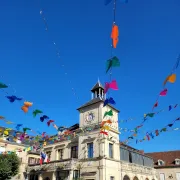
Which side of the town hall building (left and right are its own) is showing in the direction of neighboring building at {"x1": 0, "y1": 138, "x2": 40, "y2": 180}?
right

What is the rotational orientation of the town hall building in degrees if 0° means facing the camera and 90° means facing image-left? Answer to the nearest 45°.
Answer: approximately 45°

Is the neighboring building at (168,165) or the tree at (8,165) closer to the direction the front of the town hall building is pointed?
the tree

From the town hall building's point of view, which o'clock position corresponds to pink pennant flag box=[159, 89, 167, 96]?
The pink pennant flag is roughly at 10 o'clock from the town hall building.

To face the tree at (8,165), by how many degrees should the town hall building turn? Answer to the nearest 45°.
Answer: approximately 45° to its right
